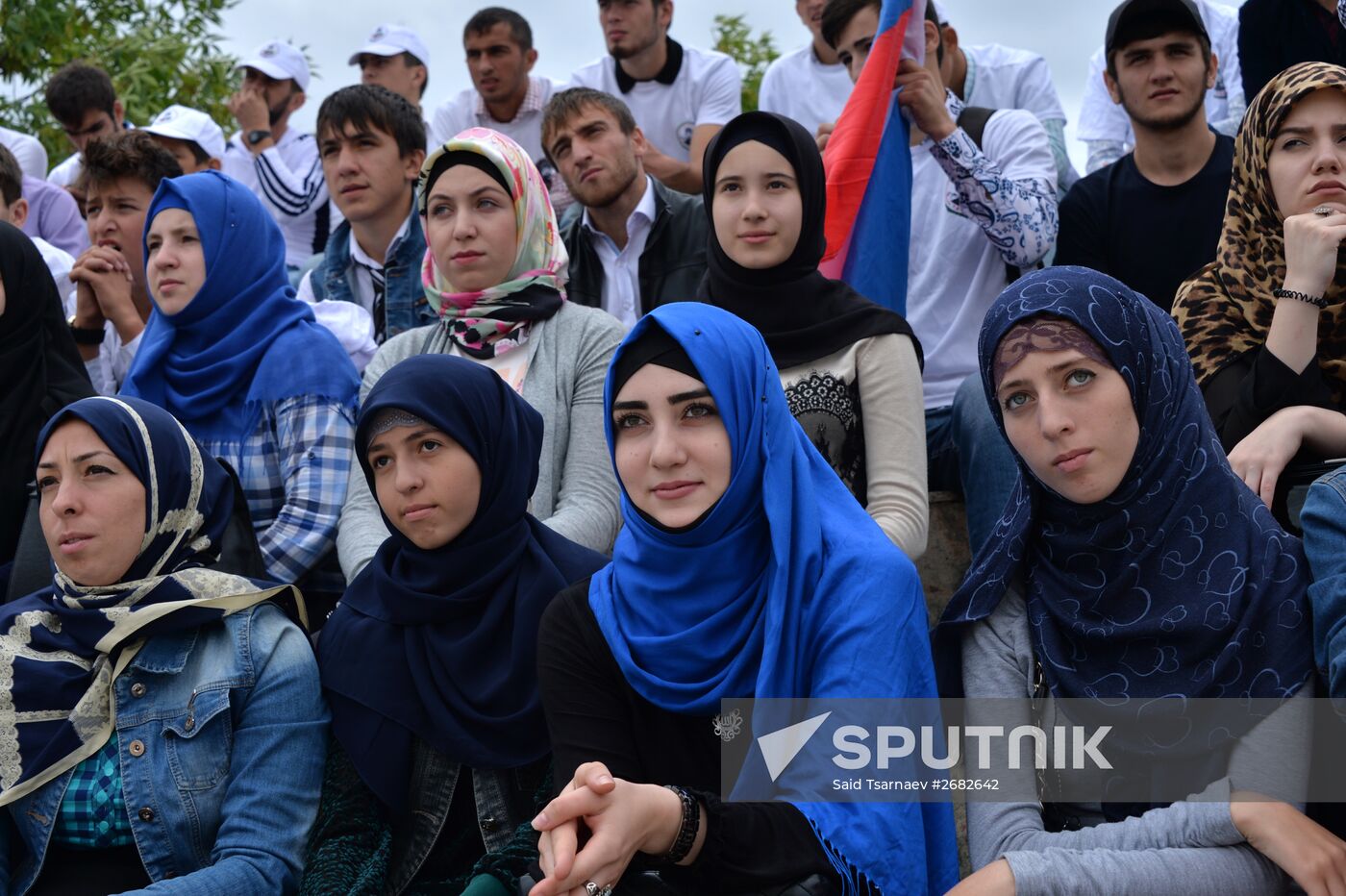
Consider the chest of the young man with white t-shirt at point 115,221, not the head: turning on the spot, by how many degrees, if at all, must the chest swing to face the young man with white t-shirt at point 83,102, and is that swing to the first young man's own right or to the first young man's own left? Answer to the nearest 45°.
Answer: approximately 135° to the first young man's own right

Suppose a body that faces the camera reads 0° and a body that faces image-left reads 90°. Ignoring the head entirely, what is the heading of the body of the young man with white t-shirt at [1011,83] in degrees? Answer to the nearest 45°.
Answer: approximately 45°

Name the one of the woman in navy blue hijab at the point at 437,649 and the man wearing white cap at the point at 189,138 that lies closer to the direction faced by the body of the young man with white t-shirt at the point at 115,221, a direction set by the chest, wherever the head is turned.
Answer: the woman in navy blue hijab

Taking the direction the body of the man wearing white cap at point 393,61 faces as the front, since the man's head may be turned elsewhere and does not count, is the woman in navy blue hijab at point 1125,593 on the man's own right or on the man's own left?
on the man's own left

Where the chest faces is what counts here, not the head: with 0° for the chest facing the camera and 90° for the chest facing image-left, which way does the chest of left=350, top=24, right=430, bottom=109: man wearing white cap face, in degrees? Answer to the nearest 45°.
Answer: approximately 45°

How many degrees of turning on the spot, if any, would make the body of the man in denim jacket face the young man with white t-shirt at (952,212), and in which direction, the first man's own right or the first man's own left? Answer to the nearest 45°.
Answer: approximately 90° to the first man's own left

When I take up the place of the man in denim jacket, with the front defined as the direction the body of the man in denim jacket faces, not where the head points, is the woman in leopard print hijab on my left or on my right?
on my left

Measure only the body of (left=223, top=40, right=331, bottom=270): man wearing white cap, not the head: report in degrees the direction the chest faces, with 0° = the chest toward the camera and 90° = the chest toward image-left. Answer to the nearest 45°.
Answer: approximately 45°

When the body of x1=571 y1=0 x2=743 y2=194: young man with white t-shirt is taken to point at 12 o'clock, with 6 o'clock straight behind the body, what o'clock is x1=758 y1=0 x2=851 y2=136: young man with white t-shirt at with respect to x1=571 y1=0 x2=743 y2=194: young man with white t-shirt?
x1=758 y1=0 x2=851 y2=136: young man with white t-shirt is roughly at 8 o'clock from x1=571 y1=0 x2=743 y2=194: young man with white t-shirt.
